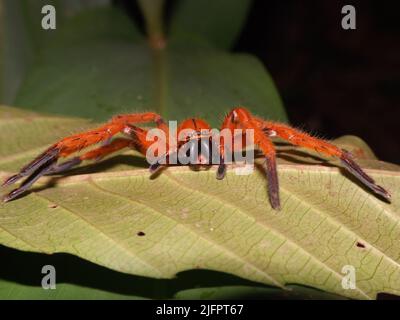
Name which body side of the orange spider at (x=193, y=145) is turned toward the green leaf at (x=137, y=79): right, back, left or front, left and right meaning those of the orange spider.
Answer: back

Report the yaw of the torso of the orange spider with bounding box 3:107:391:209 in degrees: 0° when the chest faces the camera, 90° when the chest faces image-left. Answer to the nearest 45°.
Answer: approximately 0°

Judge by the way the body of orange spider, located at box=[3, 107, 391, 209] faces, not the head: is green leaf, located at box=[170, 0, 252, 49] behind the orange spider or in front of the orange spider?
behind
